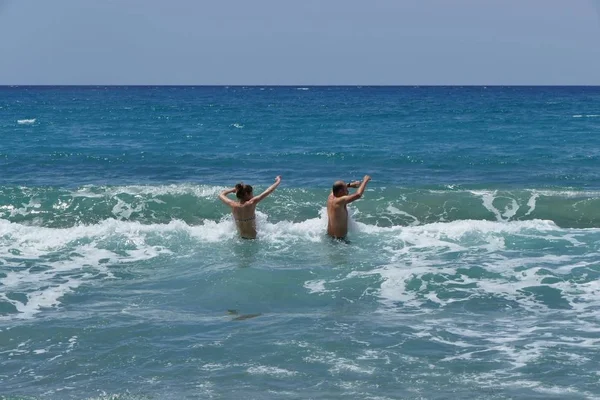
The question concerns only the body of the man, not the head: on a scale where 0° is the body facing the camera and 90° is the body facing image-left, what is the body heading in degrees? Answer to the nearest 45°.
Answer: approximately 225°

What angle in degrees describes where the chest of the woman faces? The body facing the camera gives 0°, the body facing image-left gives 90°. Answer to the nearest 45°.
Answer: approximately 180°

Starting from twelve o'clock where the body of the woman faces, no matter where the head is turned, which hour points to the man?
The man is roughly at 3 o'clock from the woman.

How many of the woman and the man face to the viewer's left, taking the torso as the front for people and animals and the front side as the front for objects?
0

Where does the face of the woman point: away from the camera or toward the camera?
away from the camera

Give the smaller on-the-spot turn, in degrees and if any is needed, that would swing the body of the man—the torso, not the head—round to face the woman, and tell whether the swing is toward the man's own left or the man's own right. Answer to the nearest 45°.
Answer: approximately 135° to the man's own left
